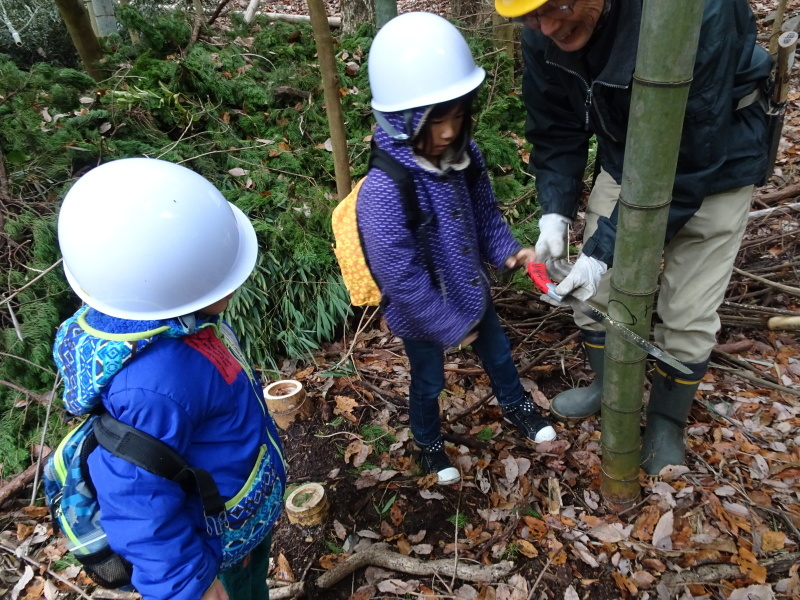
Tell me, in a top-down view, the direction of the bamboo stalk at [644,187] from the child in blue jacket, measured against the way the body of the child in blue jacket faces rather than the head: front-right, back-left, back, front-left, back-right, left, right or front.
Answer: front

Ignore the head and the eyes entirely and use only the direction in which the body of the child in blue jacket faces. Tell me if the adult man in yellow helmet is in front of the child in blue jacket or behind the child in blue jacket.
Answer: in front

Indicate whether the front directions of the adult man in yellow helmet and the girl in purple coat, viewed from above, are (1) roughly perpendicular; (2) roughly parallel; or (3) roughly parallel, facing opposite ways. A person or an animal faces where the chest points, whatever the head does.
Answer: roughly perpendicular

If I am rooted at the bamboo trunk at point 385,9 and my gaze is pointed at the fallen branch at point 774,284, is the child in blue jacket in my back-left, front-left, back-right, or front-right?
front-right

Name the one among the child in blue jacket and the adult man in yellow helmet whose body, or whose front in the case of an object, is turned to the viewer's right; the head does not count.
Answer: the child in blue jacket

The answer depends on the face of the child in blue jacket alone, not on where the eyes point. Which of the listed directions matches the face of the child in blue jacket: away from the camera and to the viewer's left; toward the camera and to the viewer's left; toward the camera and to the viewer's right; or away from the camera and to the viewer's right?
away from the camera and to the viewer's right

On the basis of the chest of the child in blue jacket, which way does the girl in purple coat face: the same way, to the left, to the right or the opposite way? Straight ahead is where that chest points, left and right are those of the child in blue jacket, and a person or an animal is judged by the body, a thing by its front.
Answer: to the right

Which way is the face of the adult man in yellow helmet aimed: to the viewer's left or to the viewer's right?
to the viewer's left

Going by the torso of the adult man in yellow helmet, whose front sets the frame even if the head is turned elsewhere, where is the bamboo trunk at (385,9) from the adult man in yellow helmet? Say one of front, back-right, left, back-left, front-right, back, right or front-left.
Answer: right

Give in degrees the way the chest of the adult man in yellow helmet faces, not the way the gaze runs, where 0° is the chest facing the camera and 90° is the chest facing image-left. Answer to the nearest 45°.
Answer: approximately 45°

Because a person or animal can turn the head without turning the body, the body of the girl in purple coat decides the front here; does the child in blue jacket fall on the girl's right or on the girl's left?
on the girl's right

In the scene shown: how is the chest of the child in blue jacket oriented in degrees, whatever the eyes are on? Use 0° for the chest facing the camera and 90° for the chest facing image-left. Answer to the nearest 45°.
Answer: approximately 270°

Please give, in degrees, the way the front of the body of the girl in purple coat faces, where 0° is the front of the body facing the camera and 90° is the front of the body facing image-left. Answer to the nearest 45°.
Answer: approximately 315°
